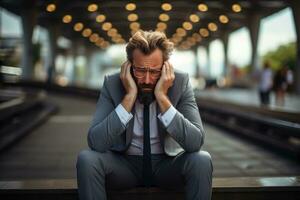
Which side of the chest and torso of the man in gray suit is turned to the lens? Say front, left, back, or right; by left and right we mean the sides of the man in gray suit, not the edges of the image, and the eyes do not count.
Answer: front

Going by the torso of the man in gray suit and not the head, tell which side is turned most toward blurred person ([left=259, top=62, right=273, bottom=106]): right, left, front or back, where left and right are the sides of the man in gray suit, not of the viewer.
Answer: back

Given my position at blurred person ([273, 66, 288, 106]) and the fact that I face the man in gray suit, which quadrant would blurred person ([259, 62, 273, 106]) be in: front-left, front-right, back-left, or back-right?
front-right
